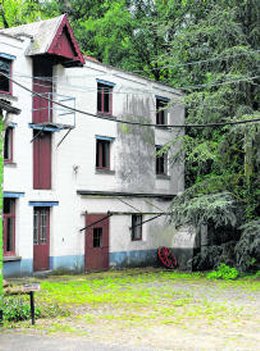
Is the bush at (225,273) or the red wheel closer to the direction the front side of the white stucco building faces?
the bush

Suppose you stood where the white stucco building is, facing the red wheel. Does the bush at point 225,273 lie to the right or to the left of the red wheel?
right

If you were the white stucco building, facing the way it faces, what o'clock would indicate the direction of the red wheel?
The red wheel is roughly at 9 o'clock from the white stucco building.

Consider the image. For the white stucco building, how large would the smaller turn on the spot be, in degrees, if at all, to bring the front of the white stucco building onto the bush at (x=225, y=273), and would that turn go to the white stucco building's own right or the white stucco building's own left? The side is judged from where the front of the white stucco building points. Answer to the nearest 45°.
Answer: approximately 45° to the white stucco building's own left

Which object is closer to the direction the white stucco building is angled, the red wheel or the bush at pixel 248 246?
the bush

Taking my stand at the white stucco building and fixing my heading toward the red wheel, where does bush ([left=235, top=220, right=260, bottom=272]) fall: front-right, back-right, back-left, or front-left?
front-right

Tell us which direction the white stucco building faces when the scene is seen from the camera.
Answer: facing the viewer and to the right of the viewer

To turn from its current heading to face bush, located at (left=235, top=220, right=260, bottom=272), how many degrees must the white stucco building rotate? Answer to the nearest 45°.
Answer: approximately 45° to its left
